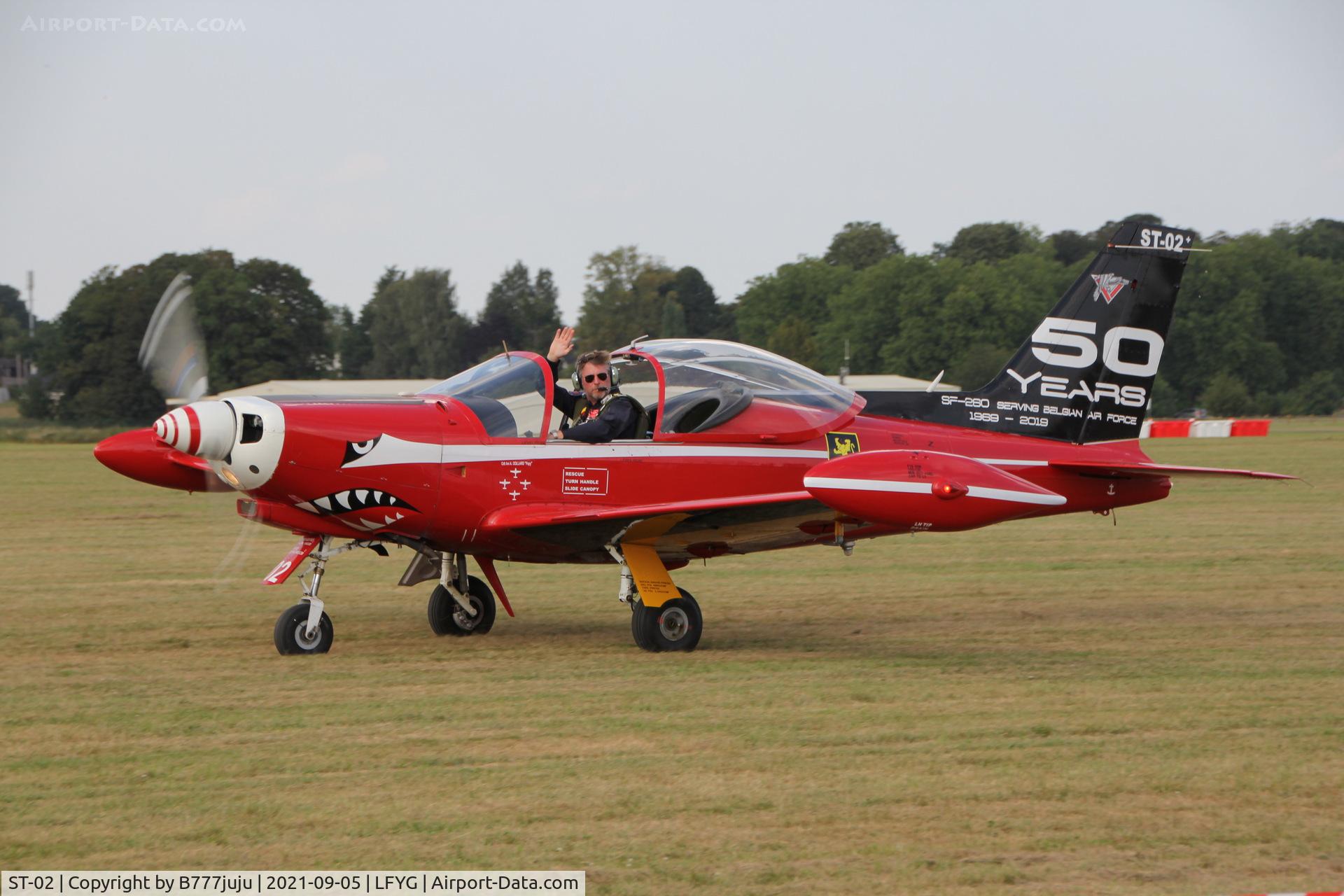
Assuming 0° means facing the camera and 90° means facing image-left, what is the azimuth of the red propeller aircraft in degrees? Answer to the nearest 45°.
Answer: approximately 45°

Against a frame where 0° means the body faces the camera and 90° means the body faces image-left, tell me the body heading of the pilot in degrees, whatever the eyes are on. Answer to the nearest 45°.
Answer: approximately 45°
